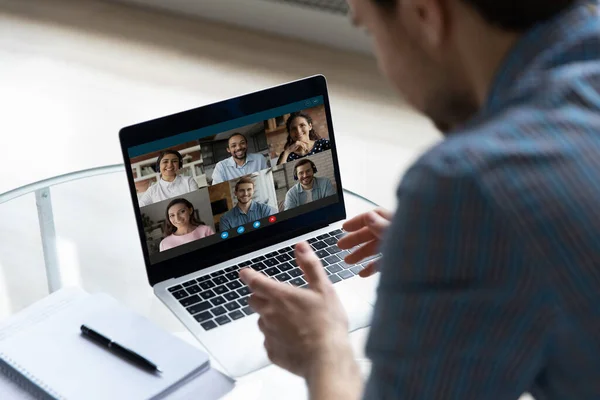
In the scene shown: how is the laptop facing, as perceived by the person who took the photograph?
facing the viewer and to the right of the viewer
